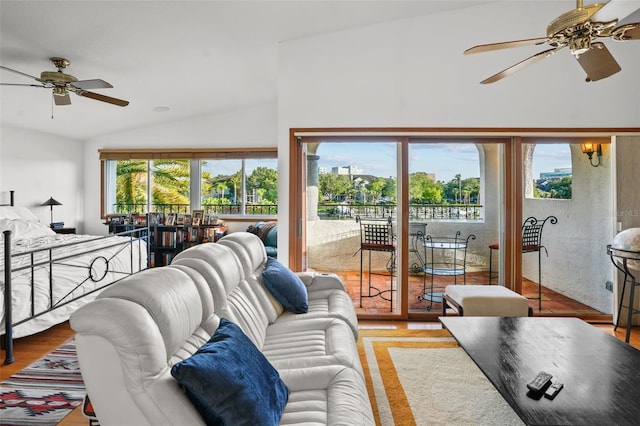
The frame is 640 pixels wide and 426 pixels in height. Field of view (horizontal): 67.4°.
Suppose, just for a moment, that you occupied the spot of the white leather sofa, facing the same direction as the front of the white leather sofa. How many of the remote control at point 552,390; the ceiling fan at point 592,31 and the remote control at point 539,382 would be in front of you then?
3

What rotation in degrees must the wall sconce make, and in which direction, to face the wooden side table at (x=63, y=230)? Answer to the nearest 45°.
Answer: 0° — it already faces it

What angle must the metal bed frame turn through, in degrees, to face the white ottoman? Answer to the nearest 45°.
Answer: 0° — it already faces it

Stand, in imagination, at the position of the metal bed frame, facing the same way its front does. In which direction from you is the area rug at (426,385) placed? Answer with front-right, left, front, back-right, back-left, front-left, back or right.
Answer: front

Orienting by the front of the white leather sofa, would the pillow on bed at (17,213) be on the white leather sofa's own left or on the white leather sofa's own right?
on the white leather sofa's own left

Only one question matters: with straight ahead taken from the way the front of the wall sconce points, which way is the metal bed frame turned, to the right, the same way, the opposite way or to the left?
the opposite way

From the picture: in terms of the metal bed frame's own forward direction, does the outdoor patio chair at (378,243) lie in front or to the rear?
in front

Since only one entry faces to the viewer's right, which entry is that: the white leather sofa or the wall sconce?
the white leather sofa

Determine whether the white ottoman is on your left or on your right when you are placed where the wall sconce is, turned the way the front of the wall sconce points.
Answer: on your left

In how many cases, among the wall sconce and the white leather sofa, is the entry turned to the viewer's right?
1

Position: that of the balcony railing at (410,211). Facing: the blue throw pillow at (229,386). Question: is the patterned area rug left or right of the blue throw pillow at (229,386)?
right

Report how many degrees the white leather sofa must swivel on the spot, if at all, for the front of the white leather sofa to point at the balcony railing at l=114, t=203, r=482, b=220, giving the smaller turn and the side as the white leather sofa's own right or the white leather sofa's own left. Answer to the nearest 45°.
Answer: approximately 45° to the white leather sofa's own left

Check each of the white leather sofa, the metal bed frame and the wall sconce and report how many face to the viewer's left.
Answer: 1

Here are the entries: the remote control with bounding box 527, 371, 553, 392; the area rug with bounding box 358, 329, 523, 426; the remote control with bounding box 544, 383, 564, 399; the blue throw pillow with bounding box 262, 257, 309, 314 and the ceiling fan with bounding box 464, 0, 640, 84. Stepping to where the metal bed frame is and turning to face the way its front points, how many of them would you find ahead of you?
5

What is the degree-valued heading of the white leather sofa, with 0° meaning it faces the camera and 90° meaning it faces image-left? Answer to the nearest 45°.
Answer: approximately 270°

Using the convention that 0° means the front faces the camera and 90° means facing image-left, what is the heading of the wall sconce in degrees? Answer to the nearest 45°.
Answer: approximately 90°

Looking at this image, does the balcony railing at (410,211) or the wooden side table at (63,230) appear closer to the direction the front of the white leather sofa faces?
the balcony railing

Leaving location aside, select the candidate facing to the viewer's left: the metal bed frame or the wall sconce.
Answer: the wall sconce
